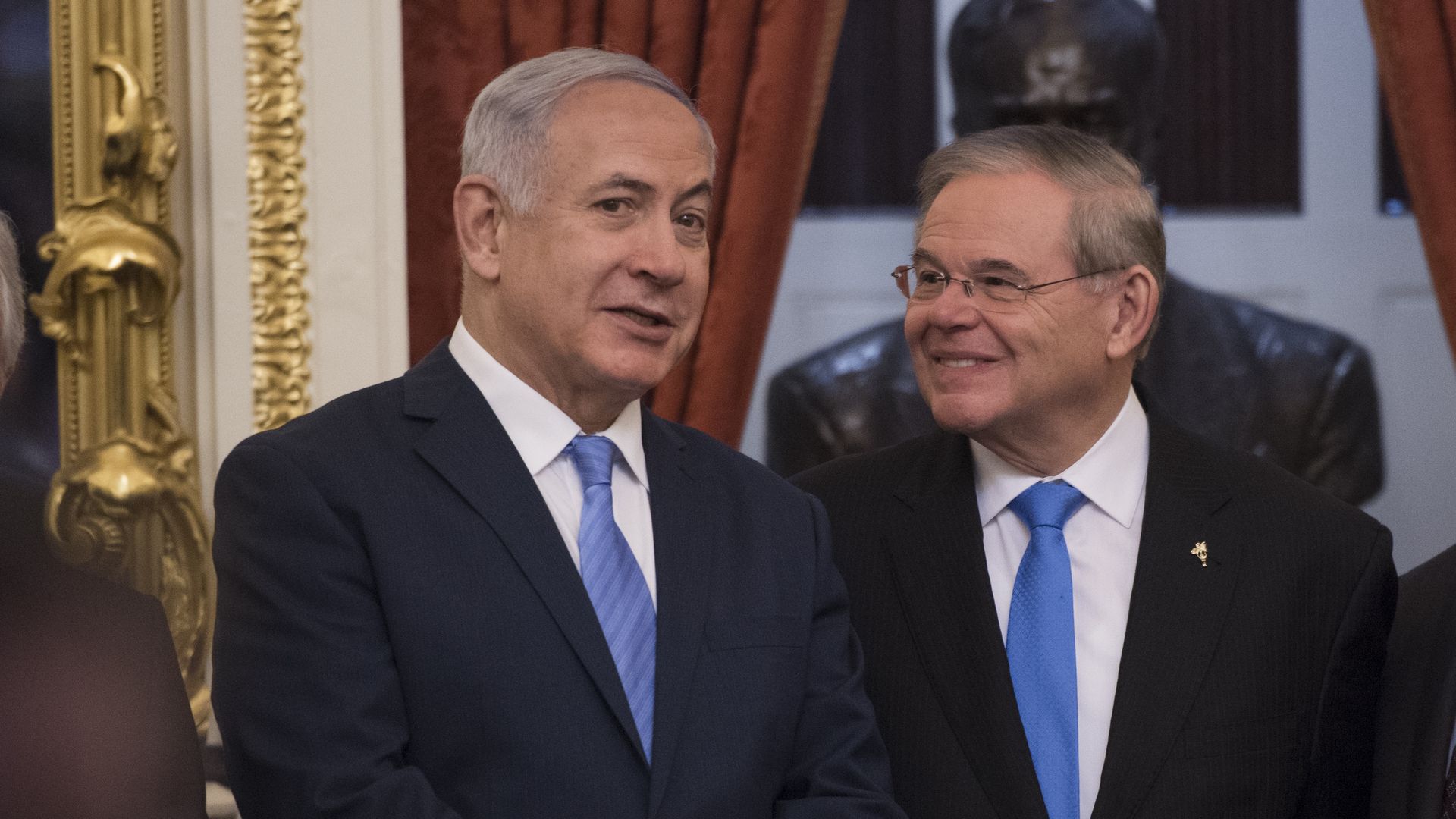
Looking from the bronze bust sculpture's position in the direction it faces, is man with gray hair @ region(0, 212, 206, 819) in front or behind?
in front

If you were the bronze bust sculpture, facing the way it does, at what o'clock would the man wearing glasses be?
The man wearing glasses is roughly at 12 o'clock from the bronze bust sculpture.

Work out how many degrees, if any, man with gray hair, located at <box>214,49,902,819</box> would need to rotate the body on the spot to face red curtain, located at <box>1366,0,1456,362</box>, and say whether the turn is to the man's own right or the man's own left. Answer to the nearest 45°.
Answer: approximately 90° to the man's own left

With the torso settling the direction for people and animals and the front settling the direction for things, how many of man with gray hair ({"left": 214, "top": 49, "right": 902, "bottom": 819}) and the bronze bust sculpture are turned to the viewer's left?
0

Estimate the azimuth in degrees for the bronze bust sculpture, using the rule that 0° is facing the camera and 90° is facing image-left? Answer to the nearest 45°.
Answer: approximately 0°

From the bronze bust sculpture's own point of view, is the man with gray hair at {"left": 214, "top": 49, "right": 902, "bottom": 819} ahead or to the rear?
ahead

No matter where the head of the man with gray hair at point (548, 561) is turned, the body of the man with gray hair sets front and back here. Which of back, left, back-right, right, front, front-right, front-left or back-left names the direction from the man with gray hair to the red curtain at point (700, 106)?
back-left

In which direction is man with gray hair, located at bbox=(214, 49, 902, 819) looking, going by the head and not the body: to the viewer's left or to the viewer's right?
to the viewer's right

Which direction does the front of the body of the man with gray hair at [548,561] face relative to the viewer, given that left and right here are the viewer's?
facing the viewer and to the right of the viewer

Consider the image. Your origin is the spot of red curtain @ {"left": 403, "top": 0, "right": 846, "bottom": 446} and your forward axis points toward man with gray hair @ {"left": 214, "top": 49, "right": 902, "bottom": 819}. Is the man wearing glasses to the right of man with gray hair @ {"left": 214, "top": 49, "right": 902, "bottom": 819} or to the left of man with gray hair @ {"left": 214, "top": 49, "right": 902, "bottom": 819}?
left

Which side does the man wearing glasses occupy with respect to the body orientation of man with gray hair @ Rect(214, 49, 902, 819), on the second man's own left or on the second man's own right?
on the second man's own left
